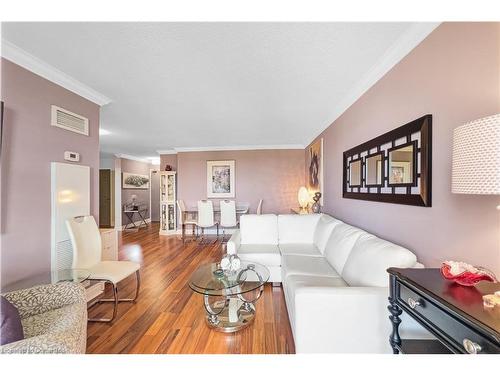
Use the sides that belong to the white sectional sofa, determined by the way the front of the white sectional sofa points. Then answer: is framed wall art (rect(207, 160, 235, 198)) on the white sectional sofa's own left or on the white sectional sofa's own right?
on the white sectional sofa's own right

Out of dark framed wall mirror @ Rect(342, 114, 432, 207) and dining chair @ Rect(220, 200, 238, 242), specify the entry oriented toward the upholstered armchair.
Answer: the dark framed wall mirror

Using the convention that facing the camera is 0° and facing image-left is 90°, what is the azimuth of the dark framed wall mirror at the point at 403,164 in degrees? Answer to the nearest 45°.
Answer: approximately 45°

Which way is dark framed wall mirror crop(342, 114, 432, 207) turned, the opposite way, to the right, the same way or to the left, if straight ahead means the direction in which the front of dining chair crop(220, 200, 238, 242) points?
to the left

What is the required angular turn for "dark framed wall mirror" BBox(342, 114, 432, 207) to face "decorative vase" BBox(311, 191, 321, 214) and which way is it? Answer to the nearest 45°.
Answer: approximately 90° to its right

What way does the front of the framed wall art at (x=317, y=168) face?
to the viewer's left

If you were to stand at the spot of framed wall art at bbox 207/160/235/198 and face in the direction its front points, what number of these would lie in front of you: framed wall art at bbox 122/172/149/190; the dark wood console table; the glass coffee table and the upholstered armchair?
3

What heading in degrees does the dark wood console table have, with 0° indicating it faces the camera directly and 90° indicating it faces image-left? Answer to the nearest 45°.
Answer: approximately 45°

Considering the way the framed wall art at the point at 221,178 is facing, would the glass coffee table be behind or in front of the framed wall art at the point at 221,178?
in front

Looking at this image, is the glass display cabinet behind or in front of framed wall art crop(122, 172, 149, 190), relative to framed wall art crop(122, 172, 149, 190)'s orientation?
in front

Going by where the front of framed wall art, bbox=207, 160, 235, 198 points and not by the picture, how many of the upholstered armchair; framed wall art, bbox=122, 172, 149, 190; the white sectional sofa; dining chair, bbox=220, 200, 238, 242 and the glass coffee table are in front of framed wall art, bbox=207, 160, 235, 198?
4

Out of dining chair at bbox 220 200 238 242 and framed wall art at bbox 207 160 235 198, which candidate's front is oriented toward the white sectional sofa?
the framed wall art

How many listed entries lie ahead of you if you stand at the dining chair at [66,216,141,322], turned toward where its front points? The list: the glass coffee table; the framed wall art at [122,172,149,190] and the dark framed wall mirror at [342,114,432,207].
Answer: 2

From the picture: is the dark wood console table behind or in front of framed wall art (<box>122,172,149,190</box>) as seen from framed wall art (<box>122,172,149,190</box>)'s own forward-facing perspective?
in front

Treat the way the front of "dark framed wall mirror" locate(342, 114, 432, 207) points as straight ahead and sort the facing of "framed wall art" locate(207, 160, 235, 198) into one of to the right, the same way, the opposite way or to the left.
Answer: to the left
